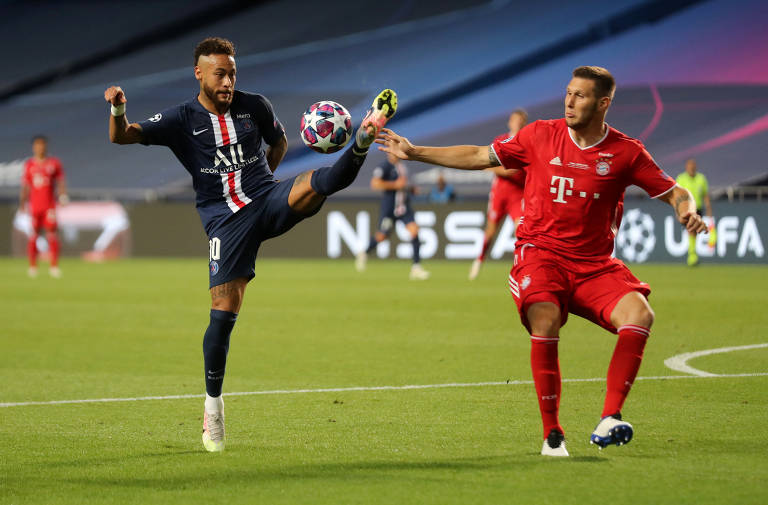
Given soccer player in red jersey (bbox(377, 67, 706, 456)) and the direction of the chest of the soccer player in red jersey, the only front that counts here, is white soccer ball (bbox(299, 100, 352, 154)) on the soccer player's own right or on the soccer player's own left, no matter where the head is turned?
on the soccer player's own right

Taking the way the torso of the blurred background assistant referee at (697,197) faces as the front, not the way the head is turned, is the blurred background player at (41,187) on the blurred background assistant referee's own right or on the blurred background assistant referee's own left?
on the blurred background assistant referee's own right

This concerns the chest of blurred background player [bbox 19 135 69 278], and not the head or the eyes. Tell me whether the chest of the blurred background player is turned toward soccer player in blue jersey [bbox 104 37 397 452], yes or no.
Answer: yes

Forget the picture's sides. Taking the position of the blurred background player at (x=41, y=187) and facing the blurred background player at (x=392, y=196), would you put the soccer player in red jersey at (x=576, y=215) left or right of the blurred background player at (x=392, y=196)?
right

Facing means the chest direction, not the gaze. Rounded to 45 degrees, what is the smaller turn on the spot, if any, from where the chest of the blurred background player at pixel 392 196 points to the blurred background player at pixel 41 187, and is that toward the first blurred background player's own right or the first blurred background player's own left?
approximately 135° to the first blurred background player's own right

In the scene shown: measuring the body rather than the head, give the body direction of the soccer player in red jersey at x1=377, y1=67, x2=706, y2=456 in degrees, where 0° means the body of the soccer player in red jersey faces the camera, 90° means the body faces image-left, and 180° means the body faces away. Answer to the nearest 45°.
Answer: approximately 0°

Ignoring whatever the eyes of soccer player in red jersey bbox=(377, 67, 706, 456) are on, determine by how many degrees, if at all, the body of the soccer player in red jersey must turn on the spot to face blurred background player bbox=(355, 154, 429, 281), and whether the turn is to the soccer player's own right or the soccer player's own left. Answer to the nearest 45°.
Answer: approximately 180°

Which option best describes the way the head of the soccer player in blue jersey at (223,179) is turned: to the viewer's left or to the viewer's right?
to the viewer's right

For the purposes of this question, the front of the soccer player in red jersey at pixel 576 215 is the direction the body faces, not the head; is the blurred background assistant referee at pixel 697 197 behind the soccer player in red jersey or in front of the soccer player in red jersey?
behind

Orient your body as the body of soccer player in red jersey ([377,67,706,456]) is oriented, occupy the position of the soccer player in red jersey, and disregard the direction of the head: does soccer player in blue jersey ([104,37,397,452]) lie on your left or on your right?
on your right
